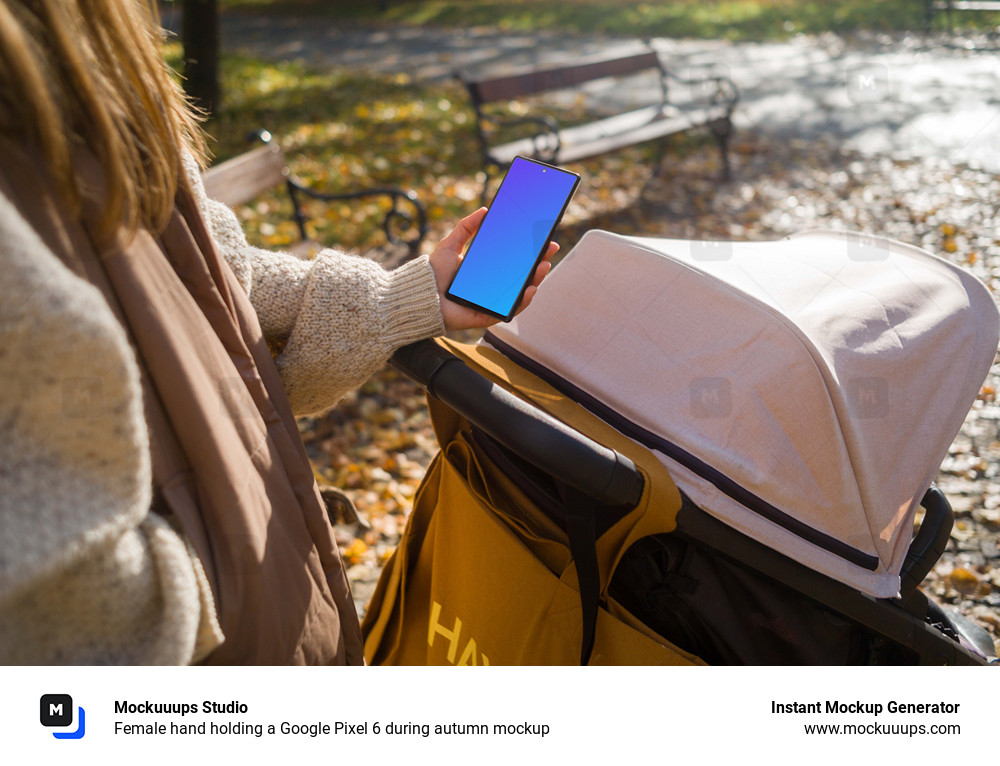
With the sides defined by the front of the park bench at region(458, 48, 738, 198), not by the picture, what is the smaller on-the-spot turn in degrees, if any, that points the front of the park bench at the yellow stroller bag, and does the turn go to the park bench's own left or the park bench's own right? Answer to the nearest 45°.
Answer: approximately 45° to the park bench's own right

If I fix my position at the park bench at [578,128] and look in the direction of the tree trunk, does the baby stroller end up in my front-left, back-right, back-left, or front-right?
back-left

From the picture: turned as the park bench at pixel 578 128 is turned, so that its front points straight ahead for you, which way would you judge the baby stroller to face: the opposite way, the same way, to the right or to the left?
to the left

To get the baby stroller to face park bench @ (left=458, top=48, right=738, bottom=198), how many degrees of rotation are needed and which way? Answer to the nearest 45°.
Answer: approximately 45° to its left

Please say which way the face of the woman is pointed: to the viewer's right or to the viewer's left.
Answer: to the viewer's right

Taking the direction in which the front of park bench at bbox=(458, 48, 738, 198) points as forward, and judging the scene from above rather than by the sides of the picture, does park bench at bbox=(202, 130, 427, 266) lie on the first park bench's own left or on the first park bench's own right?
on the first park bench's own right

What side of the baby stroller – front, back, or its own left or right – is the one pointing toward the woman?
back

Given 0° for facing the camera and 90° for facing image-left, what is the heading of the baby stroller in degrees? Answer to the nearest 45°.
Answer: approximately 225°

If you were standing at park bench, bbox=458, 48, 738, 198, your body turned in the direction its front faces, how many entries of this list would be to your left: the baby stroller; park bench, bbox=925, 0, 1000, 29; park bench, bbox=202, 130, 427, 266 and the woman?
1
